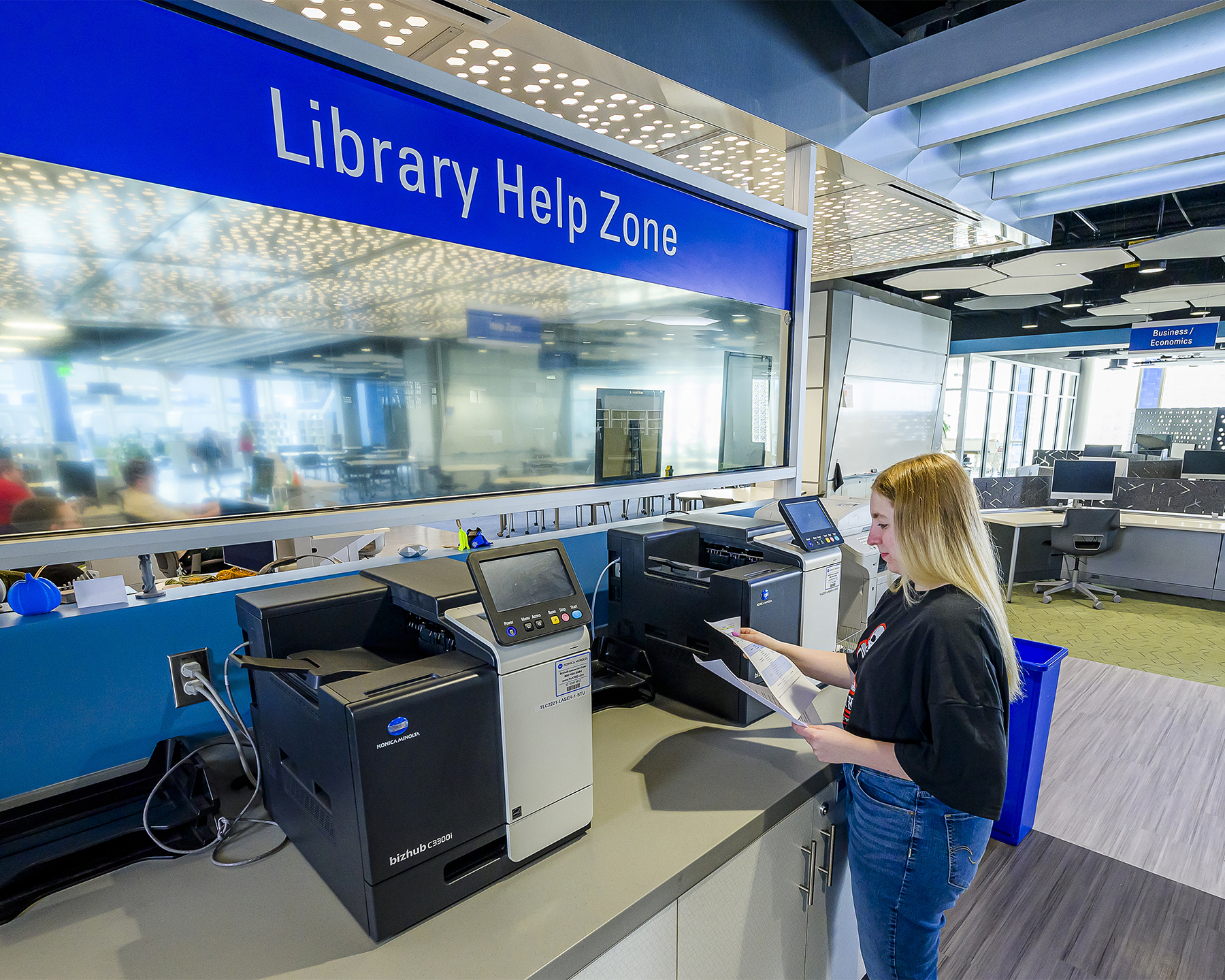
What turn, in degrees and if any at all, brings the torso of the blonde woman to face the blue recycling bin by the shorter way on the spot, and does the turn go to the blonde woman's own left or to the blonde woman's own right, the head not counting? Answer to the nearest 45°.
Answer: approximately 90° to the blonde woman's own right

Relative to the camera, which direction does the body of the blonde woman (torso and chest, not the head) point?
to the viewer's left

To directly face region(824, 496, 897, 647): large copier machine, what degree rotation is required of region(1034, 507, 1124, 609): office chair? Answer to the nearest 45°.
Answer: approximately 135° to its left

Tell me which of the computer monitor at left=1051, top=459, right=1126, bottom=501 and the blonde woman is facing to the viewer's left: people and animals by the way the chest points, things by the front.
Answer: the blonde woman

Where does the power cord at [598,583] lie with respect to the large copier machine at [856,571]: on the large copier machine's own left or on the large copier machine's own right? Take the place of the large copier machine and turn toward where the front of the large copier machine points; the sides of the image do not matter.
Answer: on the large copier machine's own right

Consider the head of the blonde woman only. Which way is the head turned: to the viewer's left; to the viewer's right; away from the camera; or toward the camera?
to the viewer's left

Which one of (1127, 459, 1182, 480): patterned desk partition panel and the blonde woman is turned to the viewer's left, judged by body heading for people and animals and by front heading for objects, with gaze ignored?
the blonde woman

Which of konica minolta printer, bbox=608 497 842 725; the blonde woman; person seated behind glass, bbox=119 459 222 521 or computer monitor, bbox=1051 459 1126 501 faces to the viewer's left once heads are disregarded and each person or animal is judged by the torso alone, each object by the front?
the blonde woman

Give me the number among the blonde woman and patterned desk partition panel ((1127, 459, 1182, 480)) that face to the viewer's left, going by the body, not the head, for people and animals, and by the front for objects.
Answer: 1
